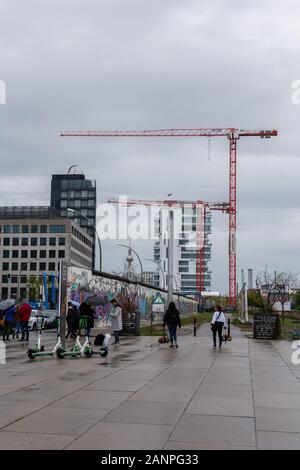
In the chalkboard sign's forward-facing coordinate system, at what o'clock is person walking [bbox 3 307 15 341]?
The person walking is roughly at 2 o'clock from the chalkboard sign.

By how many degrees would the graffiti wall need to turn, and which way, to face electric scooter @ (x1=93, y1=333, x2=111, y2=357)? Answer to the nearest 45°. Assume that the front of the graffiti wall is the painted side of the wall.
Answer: approximately 45° to its right

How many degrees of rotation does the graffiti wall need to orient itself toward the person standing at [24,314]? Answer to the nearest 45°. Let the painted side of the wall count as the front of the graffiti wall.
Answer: approximately 45° to its right

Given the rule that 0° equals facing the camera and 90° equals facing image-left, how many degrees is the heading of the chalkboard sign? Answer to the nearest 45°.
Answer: approximately 0°

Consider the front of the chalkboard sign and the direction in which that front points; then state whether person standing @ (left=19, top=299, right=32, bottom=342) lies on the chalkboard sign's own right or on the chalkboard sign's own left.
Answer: on the chalkboard sign's own right
